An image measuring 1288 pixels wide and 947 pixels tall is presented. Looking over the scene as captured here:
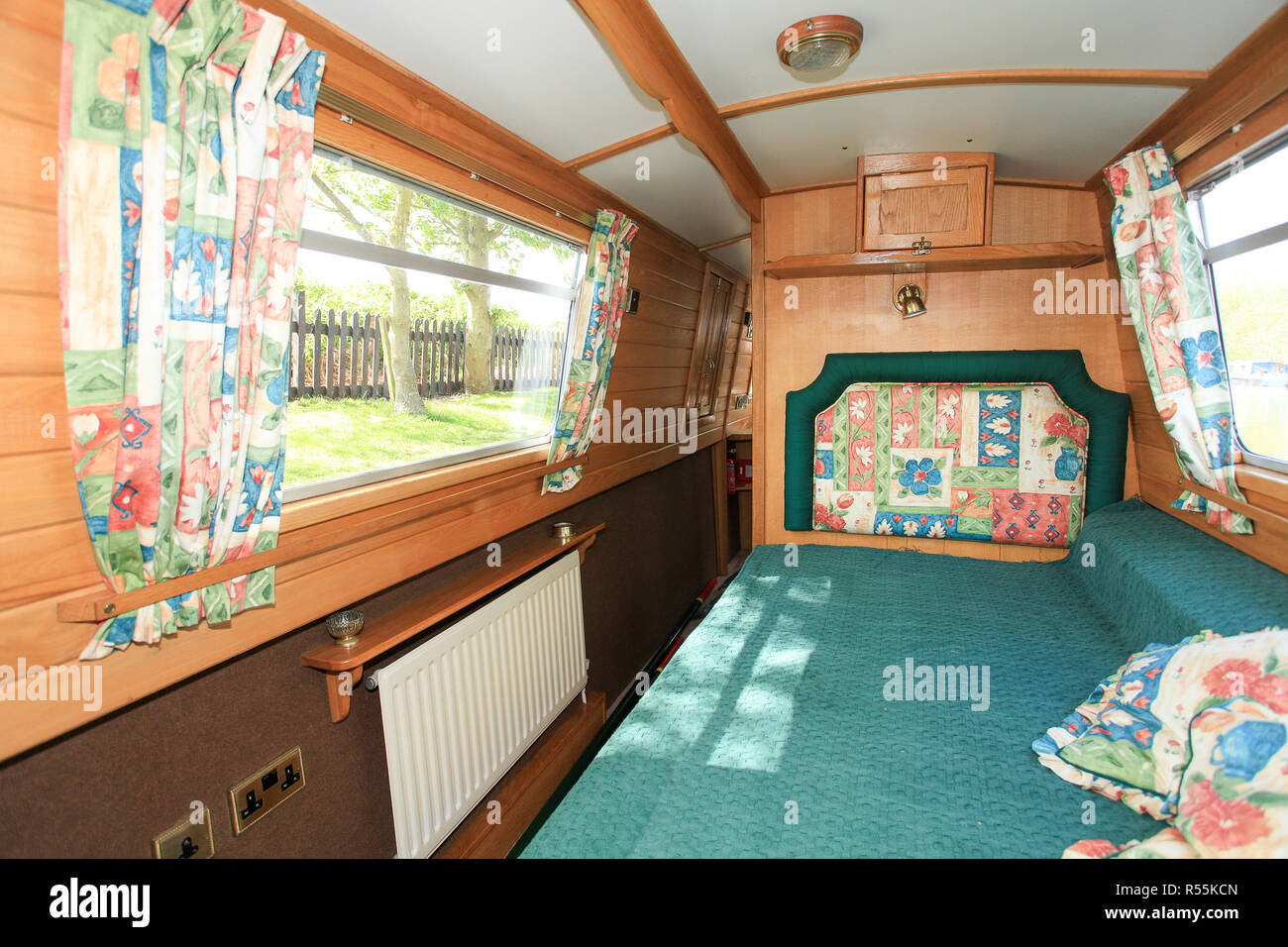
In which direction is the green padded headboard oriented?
toward the camera

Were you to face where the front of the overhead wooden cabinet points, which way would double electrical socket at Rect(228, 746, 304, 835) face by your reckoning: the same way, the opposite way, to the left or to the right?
to the left

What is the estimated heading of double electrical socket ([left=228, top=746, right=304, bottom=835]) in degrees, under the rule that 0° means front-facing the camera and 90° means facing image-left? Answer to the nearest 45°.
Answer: approximately 315°

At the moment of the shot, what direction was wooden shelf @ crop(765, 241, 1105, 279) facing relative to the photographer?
facing the viewer

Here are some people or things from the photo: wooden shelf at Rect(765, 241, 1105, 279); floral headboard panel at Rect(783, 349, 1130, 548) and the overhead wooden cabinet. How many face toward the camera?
3

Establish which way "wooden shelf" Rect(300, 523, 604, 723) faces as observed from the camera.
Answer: facing the viewer and to the right of the viewer

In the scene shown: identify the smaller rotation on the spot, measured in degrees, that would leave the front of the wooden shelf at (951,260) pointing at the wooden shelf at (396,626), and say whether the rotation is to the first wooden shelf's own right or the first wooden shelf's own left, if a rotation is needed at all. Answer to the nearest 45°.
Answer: approximately 45° to the first wooden shelf's own right

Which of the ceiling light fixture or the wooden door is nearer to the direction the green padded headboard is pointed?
the ceiling light fixture

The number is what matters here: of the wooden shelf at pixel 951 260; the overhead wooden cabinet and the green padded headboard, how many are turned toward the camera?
3

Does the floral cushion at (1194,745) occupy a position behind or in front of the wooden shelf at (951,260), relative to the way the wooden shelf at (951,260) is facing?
in front

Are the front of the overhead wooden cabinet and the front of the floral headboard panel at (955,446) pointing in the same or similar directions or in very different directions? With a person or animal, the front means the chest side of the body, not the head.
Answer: same or similar directions
